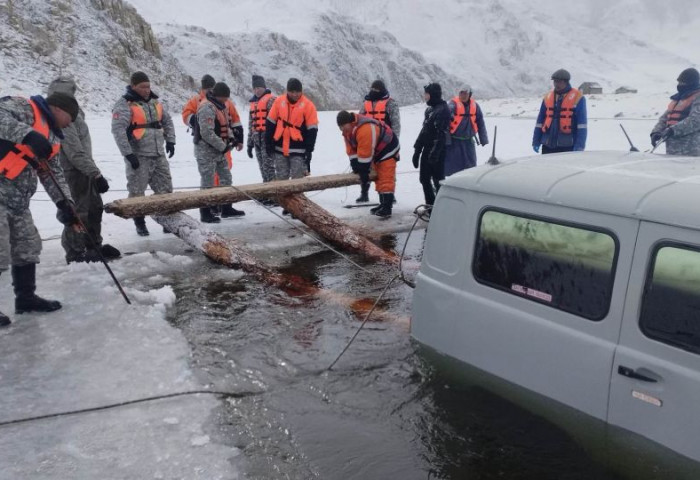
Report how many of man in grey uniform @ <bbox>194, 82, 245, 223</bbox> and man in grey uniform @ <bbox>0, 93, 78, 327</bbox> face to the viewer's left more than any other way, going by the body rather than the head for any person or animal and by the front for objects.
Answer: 0

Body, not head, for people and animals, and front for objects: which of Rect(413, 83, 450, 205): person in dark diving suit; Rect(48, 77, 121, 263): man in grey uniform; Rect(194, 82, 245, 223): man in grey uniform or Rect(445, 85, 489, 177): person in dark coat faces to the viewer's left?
Rect(413, 83, 450, 205): person in dark diving suit

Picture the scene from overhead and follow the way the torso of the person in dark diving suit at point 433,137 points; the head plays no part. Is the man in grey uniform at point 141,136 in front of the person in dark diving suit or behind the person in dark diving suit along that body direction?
in front

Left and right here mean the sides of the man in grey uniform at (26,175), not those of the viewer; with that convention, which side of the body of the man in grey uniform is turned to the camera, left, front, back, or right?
right

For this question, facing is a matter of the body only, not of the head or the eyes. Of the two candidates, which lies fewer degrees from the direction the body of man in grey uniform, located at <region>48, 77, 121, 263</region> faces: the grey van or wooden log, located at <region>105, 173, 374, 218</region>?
the wooden log

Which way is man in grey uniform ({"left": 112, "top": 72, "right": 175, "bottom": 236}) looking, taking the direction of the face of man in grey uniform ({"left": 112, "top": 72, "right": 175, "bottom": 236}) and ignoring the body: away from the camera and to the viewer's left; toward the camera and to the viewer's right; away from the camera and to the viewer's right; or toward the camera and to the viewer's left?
toward the camera and to the viewer's right

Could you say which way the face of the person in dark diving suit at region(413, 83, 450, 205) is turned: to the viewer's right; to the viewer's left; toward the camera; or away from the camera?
to the viewer's left

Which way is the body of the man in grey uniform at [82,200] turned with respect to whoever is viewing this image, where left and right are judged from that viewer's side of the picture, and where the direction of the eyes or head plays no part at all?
facing to the right of the viewer

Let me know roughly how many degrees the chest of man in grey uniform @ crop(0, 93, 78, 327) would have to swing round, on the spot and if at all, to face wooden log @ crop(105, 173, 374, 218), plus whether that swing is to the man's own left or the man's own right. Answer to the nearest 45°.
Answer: approximately 45° to the man's own left

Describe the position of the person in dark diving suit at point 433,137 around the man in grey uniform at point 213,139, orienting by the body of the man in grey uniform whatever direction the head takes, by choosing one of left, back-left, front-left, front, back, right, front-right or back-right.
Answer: front-left

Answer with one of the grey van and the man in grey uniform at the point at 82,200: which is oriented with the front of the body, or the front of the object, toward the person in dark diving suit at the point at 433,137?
the man in grey uniform

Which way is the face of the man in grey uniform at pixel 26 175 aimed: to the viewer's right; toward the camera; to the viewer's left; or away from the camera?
to the viewer's right

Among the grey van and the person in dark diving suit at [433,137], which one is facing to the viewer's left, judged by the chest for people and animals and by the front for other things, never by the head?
the person in dark diving suit

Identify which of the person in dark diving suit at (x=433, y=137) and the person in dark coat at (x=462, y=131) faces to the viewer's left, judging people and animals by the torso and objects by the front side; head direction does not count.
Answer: the person in dark diving suit at (x=433, y=137)

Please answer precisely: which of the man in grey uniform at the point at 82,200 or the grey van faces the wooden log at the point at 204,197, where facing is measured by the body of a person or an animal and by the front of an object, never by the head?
the man in grey uniform

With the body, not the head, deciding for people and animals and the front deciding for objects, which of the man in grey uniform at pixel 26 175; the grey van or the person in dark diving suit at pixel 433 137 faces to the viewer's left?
the person in dark diving suit

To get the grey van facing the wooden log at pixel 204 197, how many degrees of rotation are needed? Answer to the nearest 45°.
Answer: approximately 180°

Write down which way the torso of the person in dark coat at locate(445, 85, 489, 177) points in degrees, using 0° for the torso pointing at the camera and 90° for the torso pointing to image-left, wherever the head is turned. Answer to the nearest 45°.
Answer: approximately 0°

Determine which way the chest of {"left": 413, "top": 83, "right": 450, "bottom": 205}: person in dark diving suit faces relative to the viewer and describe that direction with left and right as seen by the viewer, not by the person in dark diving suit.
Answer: facing to the left of the viewer

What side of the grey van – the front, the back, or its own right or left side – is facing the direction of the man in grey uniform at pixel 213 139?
back
